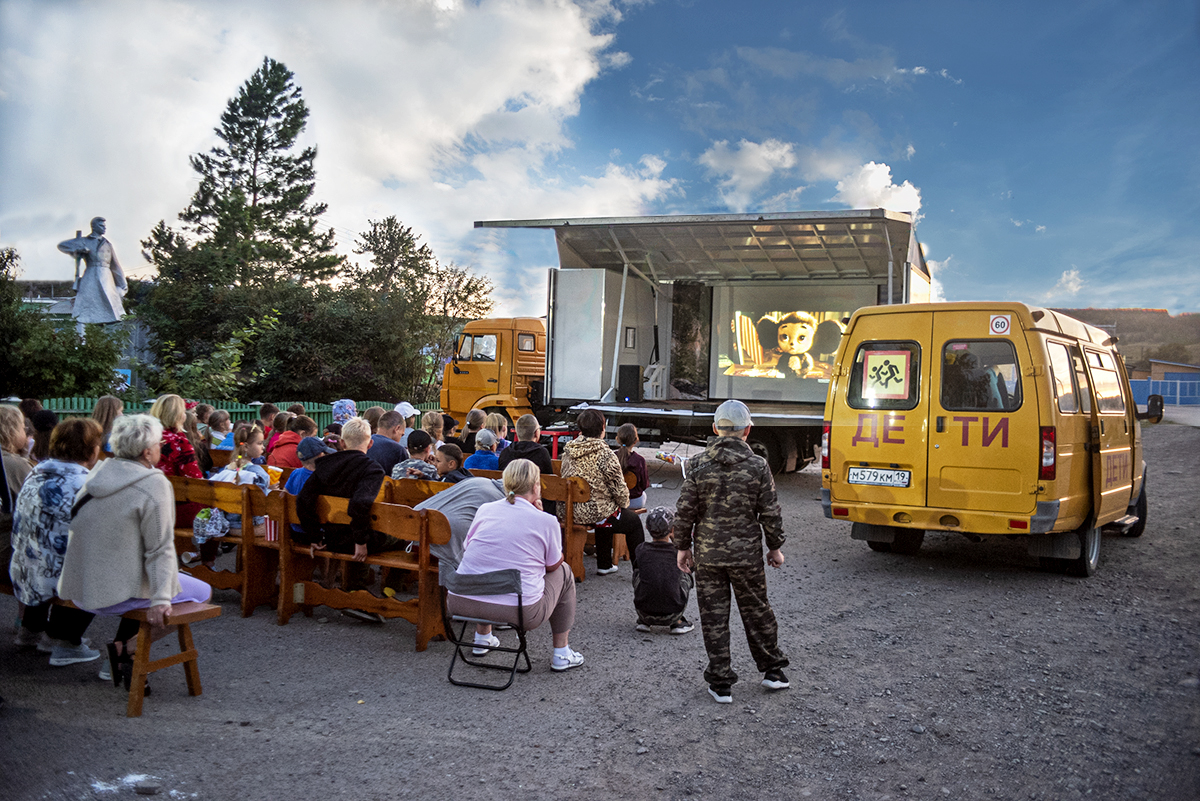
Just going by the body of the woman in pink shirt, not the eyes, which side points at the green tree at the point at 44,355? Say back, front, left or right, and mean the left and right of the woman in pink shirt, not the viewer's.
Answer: left

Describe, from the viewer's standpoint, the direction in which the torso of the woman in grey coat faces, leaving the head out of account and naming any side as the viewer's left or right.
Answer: facing away from the viewer and to the right of the viewer

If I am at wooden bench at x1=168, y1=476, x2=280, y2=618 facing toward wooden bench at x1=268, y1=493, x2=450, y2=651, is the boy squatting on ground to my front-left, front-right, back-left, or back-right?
front-left

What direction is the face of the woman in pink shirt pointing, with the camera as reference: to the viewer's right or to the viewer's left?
to the viewer's right

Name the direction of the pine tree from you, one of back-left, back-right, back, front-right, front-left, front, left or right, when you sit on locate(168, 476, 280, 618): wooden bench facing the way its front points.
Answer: front-left

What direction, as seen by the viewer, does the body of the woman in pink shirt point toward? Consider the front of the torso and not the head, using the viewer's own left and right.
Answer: facing away from the viewer and to the right of the viewer

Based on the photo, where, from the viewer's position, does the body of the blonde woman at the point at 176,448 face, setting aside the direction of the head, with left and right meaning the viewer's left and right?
facing away from the viewer and to the right of the viewer

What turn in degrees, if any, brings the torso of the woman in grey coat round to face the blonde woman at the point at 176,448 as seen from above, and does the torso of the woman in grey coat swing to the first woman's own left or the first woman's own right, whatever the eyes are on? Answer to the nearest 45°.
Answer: approximately 45° to the first woman's own left

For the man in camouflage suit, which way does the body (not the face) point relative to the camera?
away from the camera

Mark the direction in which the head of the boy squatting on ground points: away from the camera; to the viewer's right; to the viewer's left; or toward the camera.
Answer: away from the camera

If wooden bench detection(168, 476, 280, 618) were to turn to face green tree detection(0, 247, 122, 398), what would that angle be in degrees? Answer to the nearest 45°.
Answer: approximately 45° to its left

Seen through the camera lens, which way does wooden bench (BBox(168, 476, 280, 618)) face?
facing away from the viewer and to the right of the viewer

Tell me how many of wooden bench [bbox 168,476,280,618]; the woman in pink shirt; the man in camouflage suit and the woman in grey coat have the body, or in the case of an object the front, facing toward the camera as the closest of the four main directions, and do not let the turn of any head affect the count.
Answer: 0

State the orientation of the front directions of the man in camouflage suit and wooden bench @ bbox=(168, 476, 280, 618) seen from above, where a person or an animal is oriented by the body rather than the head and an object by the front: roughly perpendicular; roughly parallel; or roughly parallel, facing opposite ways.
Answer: roughly parallel

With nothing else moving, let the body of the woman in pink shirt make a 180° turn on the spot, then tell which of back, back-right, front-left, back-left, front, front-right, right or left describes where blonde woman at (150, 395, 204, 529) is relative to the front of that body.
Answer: right
